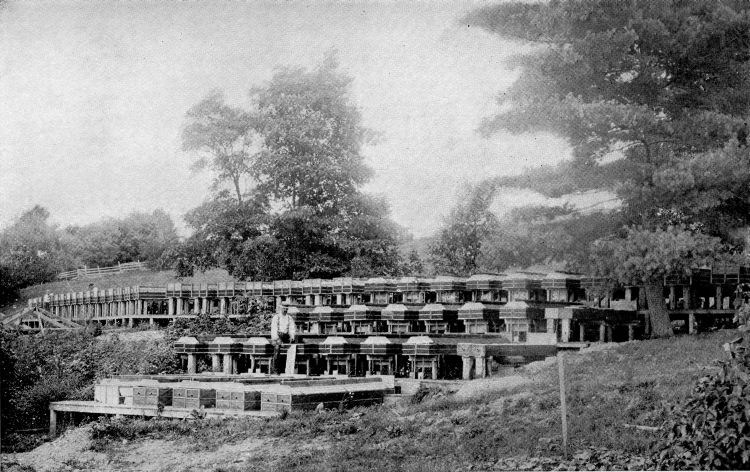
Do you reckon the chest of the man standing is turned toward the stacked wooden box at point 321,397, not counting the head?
yes

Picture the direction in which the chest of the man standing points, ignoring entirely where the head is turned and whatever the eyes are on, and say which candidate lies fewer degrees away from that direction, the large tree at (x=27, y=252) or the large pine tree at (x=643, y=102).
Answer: the large pine tree

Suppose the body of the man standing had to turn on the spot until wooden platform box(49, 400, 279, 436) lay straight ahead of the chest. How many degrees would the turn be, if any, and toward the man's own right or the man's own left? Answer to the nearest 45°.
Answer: approximately 45° to the man's own right

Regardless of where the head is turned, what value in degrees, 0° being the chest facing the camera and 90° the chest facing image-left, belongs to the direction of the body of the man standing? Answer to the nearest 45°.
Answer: approximately 0°

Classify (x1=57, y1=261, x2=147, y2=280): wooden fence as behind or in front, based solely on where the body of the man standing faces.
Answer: behind

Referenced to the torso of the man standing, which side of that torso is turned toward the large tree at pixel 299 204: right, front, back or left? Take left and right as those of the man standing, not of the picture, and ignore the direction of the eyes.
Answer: back

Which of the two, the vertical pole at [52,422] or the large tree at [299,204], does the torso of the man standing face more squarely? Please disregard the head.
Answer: the vertical pole

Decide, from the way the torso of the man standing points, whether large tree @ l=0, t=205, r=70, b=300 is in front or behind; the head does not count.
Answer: behind

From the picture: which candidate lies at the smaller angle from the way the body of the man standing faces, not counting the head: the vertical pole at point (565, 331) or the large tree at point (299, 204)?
the vertical pole

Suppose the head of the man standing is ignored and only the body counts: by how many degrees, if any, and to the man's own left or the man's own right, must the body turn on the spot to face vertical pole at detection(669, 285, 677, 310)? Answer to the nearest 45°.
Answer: approximately 90° to the man's own left
